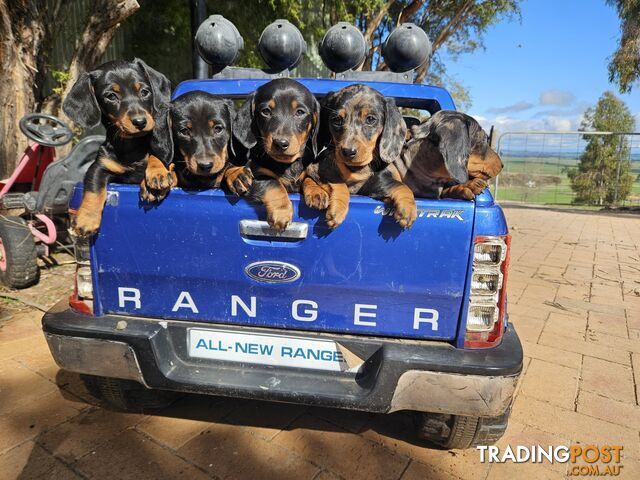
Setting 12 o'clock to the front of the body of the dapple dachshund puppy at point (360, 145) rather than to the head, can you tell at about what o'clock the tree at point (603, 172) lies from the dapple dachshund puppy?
The tree is roughly at 7 o'clock from the dapple dachshund puppy.

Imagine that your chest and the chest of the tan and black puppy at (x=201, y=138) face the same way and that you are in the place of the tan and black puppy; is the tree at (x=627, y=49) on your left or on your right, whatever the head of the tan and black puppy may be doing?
on your left

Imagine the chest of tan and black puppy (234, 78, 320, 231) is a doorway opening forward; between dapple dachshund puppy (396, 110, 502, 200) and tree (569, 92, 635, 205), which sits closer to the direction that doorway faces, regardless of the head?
the dapple dachshund puppy

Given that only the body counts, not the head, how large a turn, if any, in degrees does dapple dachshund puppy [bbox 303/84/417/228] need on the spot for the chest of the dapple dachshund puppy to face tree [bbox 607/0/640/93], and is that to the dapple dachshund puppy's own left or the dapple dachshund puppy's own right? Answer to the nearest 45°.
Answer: approximately 135° to the dapple dachshund puppy's own left

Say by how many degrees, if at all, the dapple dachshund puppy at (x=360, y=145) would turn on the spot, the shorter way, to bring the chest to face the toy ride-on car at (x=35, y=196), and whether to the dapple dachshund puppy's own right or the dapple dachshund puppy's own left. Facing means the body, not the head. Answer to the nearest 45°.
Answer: approximately 135° to the dapple dachshund puppy's own right

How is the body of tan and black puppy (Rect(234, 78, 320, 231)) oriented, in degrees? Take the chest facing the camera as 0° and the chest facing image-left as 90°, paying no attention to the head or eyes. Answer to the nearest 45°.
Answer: approximately 0°

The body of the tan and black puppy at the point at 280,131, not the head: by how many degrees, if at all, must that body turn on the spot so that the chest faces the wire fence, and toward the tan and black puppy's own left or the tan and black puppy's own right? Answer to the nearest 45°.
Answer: approximately 135° to the tan and black puppy's own left

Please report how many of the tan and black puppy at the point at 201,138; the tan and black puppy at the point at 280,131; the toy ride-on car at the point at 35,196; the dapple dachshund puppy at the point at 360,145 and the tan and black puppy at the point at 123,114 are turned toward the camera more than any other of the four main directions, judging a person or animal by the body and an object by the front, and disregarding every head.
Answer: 4

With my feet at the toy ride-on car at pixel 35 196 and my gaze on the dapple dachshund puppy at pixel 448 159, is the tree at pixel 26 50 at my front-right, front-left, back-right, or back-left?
back-left

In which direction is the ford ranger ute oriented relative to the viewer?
away from the camera

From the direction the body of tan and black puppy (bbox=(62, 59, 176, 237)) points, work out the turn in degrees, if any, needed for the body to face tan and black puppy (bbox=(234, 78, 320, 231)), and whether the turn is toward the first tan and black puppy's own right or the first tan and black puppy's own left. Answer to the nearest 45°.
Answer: approximately 45° to the first tan and black puppy's own left

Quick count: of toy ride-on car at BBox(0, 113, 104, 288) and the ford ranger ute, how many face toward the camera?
0

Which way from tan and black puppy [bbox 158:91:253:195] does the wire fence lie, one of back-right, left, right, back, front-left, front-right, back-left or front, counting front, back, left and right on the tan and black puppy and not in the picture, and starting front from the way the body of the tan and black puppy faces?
back-left

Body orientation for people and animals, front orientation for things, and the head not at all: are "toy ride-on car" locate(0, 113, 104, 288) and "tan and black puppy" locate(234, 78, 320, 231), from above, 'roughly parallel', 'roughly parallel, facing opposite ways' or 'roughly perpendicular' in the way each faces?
roughly perpendicular
